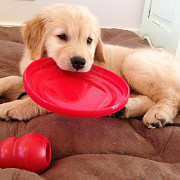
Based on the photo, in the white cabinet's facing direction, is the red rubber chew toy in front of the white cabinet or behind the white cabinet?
in front

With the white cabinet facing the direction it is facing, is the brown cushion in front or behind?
in front

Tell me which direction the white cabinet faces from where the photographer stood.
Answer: facing the viewer and to the left of the viewer

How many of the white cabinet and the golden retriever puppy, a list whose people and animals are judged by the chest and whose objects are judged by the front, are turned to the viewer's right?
0

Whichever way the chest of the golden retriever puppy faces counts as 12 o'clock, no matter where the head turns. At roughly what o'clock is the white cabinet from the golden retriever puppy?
The white cabinet is roughly at 4 o'clock from the golden retriever puppy.

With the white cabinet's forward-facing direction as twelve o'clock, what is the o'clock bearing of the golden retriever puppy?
The golden retriever puppy is roughly at 11 o'clock from the white cabinet.

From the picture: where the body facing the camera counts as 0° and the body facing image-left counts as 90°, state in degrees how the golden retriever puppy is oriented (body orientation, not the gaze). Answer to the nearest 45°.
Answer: approximately 90°
